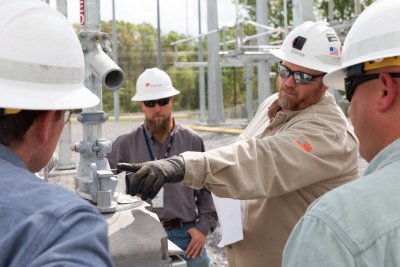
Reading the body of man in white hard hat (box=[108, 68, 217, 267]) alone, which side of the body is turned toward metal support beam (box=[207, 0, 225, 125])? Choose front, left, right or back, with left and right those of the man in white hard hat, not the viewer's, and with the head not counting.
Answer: back

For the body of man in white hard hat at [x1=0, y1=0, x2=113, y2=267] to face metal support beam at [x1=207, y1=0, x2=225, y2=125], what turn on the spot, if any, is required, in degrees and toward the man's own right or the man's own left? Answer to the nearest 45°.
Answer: approximately 45° to the man's own left

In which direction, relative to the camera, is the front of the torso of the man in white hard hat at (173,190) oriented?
toward the camera

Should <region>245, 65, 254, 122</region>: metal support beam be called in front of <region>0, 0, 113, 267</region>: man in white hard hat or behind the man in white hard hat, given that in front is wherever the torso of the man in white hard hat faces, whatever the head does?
in front

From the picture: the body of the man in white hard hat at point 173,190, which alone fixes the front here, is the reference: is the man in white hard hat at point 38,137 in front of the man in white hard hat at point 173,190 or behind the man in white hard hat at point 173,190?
in front

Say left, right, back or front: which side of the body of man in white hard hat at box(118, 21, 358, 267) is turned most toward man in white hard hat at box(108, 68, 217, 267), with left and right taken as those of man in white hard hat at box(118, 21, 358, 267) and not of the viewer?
right

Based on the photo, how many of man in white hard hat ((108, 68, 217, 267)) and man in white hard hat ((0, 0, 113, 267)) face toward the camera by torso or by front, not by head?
1

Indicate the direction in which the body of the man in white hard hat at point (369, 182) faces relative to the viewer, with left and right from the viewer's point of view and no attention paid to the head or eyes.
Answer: facing away from the viewer and to the left of the viewer

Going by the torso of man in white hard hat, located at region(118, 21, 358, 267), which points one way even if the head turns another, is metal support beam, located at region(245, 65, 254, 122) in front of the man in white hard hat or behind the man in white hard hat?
behind

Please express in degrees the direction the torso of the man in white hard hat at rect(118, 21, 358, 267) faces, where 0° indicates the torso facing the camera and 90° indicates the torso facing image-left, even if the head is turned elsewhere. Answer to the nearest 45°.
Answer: approximately 45°

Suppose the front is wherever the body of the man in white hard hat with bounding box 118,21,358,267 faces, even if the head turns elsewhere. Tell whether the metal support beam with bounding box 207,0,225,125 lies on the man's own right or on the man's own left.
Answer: on the man's own right

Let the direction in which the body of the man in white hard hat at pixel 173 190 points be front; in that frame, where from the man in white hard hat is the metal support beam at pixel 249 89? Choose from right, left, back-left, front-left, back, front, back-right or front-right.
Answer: back

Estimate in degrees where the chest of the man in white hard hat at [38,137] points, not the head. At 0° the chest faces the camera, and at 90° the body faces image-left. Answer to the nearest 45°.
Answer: approximately 225°

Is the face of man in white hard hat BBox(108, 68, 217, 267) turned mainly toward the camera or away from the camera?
toward the camera

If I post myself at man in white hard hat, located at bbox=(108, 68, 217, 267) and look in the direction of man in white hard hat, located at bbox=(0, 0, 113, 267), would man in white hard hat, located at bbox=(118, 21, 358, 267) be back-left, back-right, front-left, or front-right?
front-left

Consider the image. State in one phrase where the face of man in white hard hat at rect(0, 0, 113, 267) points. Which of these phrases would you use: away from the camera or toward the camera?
away from the camera

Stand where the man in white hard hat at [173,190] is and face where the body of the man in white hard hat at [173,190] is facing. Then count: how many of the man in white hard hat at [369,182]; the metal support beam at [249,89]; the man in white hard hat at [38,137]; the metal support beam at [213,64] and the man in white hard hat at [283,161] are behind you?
2

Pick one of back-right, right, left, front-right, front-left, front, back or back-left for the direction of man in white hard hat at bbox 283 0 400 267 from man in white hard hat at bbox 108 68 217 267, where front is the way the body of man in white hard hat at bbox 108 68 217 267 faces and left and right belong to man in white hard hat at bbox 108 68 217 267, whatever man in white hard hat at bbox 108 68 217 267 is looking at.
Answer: front
